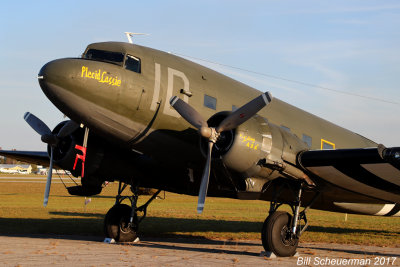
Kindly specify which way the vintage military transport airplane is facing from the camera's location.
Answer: facing the viewer and to the left of the viewer
